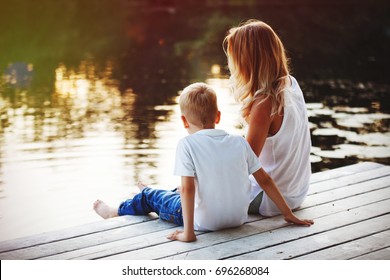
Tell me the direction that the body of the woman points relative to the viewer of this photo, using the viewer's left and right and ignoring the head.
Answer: facing away from the viewer and to the left of the viewer

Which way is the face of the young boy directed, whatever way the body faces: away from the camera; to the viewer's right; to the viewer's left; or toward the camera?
away from the camera

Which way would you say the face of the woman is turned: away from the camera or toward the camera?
away from the camera
